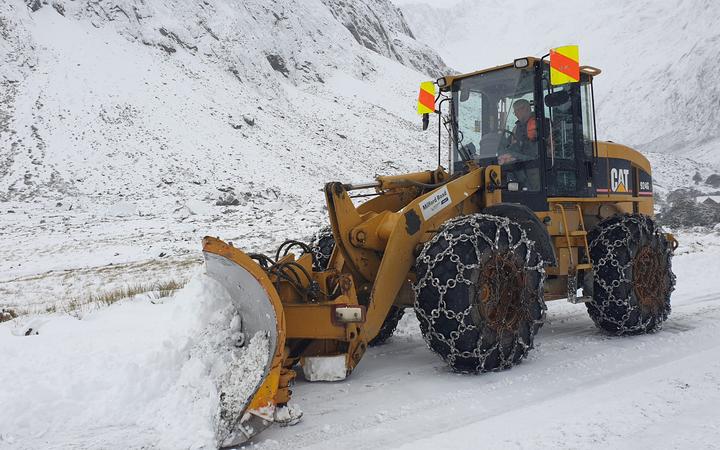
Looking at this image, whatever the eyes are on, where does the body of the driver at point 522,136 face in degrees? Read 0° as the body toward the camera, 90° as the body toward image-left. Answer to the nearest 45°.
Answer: approximately 45°

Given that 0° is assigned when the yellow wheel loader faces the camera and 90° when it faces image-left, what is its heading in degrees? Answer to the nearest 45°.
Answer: approximately 45°
